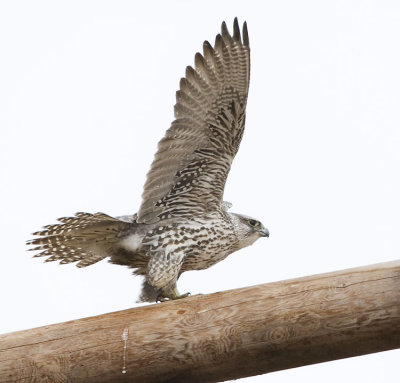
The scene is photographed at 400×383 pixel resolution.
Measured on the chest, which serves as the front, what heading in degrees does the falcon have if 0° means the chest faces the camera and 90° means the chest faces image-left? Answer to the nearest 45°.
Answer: approximately 270°
